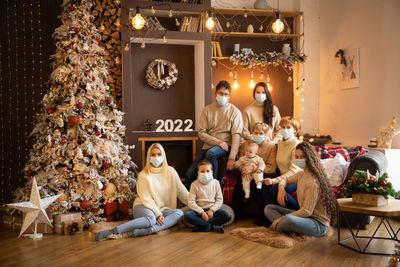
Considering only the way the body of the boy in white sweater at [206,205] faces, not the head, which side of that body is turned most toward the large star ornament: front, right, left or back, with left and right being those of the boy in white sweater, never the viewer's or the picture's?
right

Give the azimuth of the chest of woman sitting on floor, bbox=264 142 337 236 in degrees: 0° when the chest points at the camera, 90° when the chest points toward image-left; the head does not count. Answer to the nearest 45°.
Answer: approximately 90°
